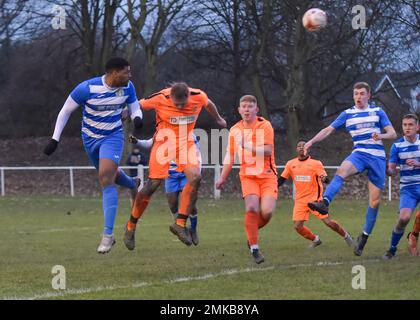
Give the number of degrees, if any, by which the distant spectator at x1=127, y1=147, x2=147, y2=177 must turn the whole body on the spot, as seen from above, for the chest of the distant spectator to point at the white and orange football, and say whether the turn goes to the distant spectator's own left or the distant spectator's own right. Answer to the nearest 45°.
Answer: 0° — they already face it

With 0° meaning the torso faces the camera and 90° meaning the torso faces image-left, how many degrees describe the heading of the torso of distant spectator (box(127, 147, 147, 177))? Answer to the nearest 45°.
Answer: approximately 0°
